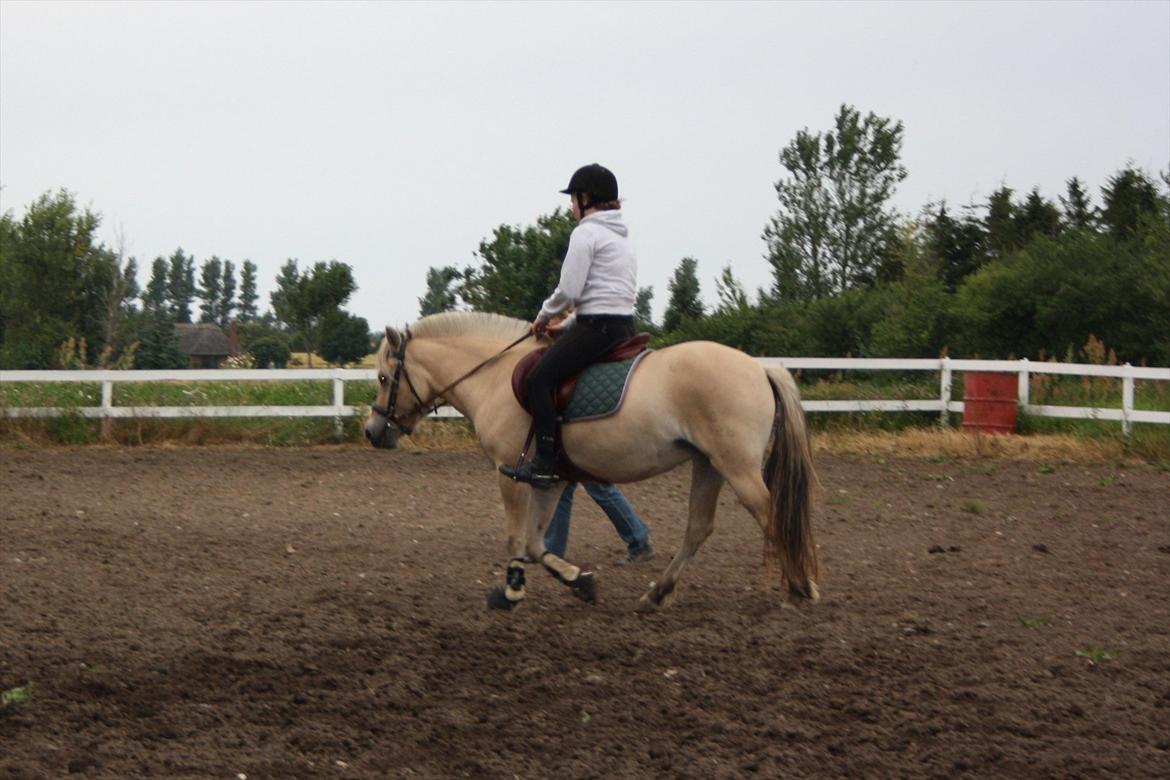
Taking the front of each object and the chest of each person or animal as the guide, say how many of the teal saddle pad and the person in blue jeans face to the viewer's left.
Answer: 2

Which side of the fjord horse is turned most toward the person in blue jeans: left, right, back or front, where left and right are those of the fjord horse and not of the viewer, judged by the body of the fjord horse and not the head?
right

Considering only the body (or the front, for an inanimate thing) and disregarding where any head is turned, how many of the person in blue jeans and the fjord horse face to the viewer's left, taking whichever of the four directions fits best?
2

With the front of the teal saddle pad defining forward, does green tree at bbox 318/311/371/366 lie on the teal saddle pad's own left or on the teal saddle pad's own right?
on the teal saddle pad's own right

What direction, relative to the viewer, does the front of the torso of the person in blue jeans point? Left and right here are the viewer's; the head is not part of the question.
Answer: facing to the left of the viewer

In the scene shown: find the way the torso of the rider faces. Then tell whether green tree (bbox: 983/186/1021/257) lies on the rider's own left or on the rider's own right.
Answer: on the rider's own right

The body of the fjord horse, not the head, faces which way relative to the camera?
to the viewer's left

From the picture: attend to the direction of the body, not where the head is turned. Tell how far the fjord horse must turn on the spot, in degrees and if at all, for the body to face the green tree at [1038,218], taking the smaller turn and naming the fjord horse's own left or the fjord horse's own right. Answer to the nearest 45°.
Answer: approximately 90° to the fjord horse's own right

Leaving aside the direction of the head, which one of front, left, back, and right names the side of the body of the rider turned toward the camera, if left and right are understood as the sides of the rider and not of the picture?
left

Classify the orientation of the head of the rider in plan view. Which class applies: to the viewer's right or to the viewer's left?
to the viewer's left

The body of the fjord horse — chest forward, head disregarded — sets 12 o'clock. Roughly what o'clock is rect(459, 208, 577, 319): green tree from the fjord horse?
The green tree is roughly at 3 o'clock from the fjord horse.

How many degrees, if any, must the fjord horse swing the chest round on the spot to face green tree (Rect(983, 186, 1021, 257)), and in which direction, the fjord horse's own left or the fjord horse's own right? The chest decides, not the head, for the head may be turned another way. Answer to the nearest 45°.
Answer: approximately 90° to the fjord horse's own right

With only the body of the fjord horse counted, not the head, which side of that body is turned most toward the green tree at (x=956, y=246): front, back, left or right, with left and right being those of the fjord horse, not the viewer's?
right

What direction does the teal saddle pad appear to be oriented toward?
to the viewer's left
